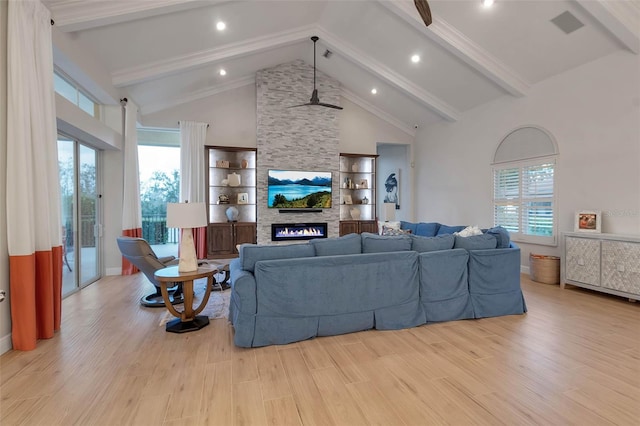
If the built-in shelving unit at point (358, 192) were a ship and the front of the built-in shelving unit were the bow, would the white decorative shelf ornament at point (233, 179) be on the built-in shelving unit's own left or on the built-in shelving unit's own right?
on the built-in shelving unit's own right

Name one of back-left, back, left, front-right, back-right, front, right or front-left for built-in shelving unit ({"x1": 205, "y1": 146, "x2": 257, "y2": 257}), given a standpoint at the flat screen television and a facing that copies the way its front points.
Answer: right

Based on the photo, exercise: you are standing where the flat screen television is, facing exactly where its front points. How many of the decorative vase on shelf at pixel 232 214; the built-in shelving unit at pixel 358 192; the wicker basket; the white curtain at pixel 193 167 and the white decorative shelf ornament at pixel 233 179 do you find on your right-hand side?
3

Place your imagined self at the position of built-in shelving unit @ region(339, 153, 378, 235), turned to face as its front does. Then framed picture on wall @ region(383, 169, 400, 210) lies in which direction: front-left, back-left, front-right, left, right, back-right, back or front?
back-left

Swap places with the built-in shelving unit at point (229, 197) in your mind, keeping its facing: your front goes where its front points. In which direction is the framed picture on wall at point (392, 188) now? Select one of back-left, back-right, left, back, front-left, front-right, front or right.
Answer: left

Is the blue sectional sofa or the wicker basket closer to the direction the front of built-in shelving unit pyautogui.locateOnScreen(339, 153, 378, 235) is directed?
the blue sectional sofa

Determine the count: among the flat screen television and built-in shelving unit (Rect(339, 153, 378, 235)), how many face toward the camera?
2

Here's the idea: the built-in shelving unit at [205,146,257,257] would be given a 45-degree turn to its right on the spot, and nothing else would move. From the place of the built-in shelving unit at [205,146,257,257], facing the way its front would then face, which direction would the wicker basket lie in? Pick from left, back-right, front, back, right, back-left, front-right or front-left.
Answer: left

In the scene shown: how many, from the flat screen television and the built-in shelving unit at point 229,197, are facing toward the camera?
2

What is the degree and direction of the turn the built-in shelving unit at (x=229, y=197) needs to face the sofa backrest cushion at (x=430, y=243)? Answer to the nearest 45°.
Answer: approximately 45° to its left

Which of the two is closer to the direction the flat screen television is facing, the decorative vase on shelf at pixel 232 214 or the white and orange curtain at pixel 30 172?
the white and orange curtain

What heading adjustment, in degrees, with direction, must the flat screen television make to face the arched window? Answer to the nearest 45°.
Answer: approximately 45° to its left

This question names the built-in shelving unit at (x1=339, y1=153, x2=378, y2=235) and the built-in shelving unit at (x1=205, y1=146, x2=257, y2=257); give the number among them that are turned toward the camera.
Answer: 2
